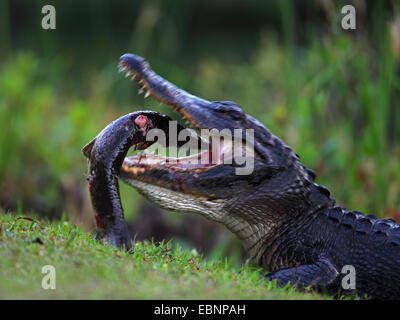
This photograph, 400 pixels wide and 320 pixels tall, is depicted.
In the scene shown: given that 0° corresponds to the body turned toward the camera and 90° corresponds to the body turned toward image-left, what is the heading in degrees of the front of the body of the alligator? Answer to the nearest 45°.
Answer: approximately 90°
